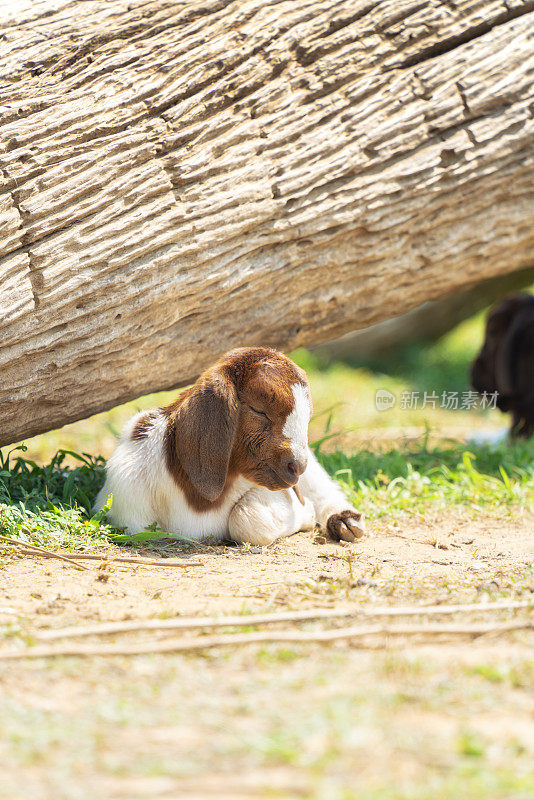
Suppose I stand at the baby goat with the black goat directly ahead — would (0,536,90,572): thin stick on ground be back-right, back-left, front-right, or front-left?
back-left

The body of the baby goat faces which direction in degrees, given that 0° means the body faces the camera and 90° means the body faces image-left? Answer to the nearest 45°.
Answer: approximately 315°

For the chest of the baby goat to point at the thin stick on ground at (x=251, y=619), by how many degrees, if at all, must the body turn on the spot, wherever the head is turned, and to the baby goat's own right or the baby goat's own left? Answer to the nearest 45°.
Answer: approximately 45° to the baby goat's own right

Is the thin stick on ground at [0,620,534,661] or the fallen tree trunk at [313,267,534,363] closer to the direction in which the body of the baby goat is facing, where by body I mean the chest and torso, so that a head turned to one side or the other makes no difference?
the thin stick on ground

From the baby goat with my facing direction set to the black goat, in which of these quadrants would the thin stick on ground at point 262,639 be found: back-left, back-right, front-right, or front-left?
back-right
